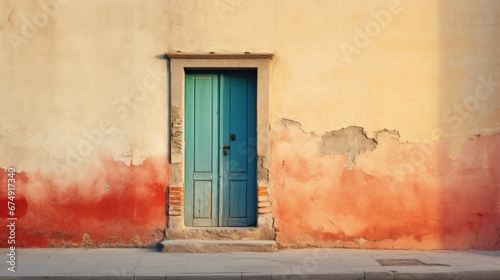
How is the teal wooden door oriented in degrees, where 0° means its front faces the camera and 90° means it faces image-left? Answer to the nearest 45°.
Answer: approximately 0°
